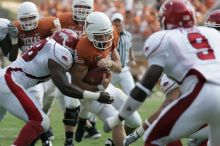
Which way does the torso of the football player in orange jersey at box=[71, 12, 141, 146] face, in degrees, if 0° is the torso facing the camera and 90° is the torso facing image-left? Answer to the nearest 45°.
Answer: approximately 315°

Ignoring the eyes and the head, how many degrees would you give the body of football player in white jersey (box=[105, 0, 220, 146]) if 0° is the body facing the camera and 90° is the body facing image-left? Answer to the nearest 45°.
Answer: approximately 135°

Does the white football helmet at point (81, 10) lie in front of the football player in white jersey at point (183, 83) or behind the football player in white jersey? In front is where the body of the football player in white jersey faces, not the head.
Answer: in front

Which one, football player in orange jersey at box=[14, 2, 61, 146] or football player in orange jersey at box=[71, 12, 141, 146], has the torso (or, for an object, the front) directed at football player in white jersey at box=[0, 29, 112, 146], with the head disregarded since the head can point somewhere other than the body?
football player in orange jersey at box=[14, 2, 61, 146]

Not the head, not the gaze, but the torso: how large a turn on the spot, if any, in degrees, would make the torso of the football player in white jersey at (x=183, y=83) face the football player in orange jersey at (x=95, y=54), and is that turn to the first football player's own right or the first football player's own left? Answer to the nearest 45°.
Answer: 0° — they already face them

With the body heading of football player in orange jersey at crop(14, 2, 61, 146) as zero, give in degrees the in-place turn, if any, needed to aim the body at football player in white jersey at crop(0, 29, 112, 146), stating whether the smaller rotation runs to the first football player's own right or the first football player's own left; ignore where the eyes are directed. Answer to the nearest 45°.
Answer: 0° — they already face them

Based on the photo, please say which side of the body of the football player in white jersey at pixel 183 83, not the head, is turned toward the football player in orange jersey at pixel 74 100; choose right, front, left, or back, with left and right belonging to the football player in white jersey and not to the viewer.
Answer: front

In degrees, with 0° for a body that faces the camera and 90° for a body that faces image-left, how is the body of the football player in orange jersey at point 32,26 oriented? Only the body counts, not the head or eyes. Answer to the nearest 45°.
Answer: approximately 0°

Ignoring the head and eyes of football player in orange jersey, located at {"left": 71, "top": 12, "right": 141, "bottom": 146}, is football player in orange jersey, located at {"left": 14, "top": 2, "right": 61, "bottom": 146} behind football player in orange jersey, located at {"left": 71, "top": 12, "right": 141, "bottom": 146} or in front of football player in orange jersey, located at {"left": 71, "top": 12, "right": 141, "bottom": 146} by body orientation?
behind
